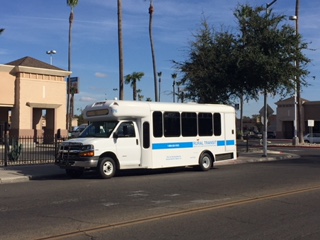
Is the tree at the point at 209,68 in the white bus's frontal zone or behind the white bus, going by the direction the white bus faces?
behind

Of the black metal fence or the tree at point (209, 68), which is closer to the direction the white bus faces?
the black metal fence

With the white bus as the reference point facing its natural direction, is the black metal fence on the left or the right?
on its right

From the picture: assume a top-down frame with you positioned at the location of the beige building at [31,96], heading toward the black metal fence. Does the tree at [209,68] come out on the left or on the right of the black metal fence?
left

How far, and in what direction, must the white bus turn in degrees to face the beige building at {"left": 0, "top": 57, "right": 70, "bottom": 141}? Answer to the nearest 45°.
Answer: approximately 90° to its right

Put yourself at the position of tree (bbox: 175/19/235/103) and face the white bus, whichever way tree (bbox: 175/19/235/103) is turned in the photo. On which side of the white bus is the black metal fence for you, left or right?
right

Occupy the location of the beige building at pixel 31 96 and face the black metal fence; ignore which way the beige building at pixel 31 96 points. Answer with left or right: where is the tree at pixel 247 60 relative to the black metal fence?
left

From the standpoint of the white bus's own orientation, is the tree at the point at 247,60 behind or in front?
behind
